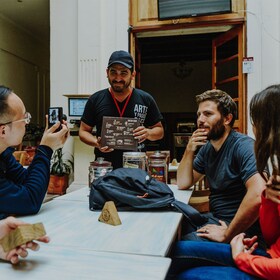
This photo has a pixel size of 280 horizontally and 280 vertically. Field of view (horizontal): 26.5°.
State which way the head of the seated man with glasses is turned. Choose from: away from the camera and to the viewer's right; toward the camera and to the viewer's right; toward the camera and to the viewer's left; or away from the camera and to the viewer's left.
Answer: away from the camera and to the viewer's right

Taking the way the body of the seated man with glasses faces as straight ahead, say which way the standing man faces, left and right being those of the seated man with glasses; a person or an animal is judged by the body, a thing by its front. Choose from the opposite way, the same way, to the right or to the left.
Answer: to the right

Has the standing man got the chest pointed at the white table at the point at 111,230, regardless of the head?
yes

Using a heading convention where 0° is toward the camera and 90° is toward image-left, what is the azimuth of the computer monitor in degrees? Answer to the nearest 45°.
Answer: approximately 0°

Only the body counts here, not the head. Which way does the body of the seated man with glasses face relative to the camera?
to the viewer's right

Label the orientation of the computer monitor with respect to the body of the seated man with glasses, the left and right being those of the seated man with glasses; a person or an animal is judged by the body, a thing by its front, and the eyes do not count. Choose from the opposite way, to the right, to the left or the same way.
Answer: to the right
